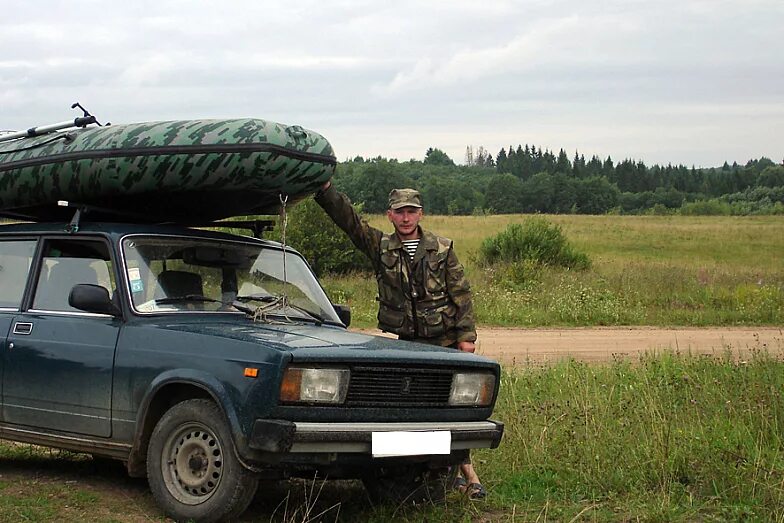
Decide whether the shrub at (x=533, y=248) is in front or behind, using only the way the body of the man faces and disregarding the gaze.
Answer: behind

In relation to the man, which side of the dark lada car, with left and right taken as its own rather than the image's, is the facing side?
left

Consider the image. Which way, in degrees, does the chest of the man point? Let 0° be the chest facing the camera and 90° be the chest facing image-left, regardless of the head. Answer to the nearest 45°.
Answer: approximately 0°

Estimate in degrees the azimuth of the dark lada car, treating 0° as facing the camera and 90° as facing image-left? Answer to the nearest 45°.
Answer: approximately 315°

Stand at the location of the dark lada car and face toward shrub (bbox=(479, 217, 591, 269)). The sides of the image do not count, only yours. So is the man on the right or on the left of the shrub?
right

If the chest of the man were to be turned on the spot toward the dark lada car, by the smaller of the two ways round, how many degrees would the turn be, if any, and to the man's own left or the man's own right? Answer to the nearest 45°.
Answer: approximately 45° to the man's own right

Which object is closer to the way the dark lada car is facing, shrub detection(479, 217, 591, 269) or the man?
the man

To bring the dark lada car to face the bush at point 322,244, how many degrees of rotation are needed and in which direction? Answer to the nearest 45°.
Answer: approximately 135° to its left

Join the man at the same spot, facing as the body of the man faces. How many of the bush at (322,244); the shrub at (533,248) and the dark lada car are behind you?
2

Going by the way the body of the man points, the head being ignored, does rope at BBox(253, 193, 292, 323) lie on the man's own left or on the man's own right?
on the man's own right

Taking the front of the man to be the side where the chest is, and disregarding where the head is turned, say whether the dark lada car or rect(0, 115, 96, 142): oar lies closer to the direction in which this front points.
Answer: the dark lada car
